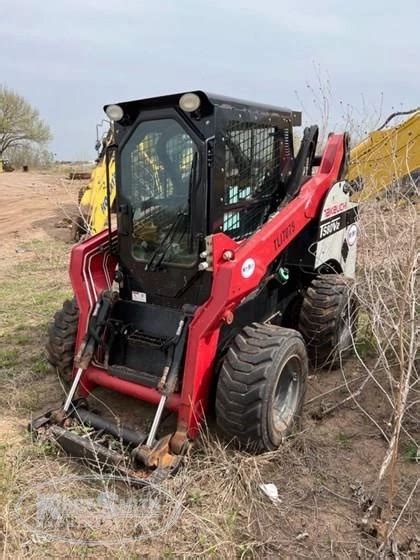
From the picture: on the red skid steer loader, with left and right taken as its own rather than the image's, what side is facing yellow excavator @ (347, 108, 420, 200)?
back

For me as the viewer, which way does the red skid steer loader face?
facing the viewer and to the left of the viewer

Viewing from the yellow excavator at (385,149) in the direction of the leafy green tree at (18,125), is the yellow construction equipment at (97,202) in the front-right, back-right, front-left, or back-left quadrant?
front-left

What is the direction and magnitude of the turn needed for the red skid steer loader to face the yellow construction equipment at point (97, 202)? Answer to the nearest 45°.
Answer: approximately 135° to its right

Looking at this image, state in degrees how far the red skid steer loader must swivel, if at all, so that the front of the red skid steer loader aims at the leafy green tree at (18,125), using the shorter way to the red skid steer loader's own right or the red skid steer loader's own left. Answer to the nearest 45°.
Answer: approximately 135° to the red skid steer loader's own right

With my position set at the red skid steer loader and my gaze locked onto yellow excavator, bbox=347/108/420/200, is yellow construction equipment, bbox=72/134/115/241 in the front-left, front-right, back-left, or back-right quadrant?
front-left
